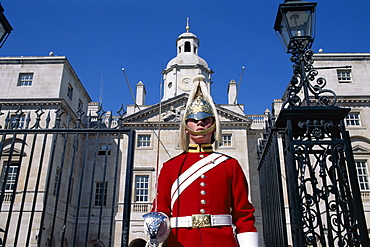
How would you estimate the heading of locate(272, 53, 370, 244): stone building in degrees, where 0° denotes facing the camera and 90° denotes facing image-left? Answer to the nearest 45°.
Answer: approximately 0°

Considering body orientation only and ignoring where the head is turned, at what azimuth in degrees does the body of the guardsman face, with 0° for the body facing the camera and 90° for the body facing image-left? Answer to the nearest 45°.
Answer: approximately 0°

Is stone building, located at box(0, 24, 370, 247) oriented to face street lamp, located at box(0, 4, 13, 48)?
yes

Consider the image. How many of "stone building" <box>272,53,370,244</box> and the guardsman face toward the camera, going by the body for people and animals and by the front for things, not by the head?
2

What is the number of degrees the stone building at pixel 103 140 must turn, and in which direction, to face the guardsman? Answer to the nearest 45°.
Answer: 0° — it already faces them

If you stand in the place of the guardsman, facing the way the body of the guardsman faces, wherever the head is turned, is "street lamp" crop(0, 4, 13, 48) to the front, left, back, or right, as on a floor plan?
right

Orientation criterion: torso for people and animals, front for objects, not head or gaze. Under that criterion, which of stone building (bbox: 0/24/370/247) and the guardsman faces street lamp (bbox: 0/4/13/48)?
the stone building

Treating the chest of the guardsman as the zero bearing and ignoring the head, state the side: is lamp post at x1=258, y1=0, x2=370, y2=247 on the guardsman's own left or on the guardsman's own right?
on the guardsman's own left

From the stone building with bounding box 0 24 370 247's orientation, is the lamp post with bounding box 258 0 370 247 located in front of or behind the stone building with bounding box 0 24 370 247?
in front

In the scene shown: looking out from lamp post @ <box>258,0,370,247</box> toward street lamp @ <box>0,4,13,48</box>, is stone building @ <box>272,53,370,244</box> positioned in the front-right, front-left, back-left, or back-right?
back-right
